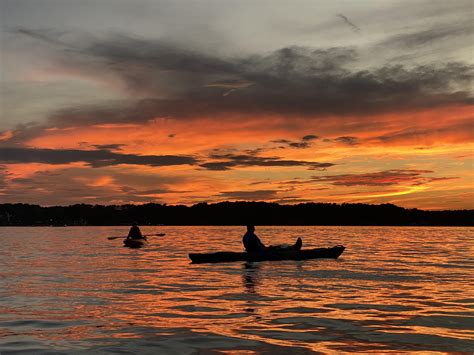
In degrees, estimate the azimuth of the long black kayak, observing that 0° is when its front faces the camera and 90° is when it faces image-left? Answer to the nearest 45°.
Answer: approximately 270°
